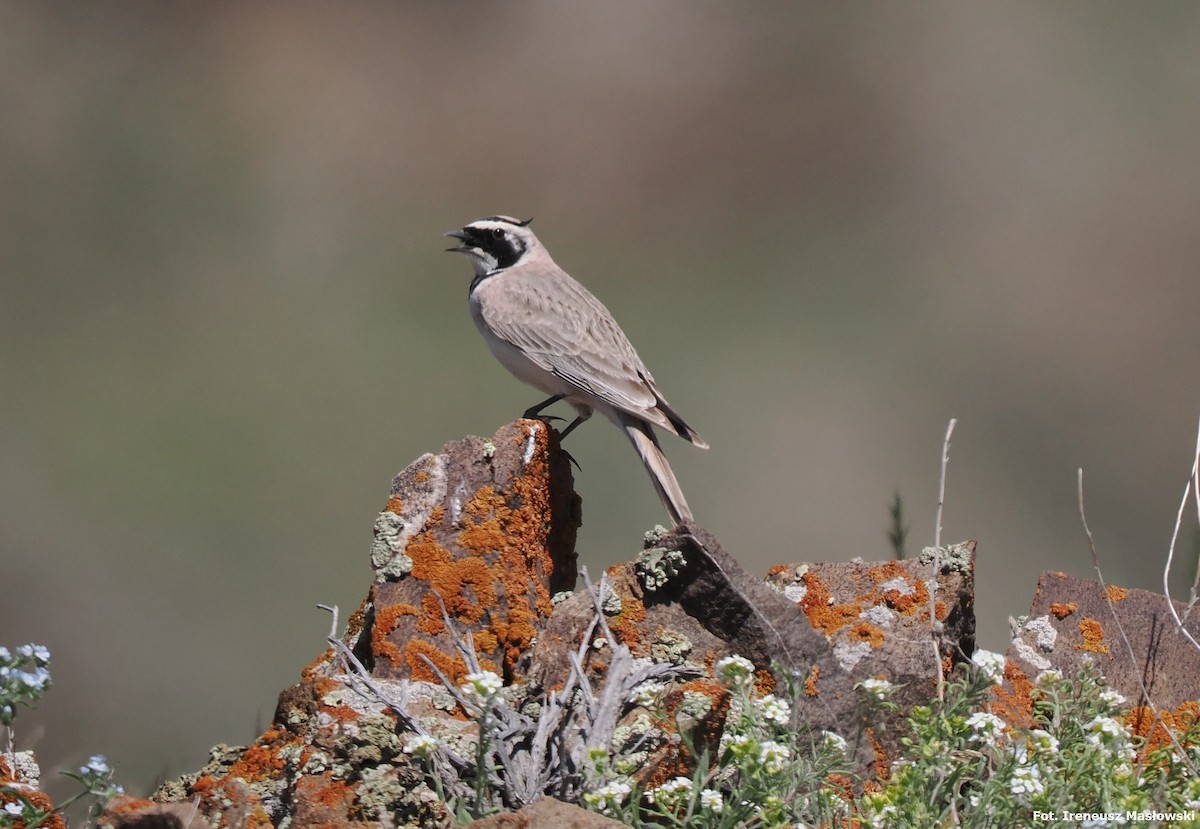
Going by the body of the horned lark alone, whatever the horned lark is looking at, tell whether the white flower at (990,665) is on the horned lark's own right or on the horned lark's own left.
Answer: on the horned lark's own left

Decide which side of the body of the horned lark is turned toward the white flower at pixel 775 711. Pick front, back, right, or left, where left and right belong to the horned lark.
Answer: left

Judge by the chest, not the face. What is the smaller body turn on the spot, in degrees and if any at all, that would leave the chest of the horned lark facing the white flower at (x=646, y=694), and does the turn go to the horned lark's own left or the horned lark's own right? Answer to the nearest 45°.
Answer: approximately 90° to the horned lark's own left

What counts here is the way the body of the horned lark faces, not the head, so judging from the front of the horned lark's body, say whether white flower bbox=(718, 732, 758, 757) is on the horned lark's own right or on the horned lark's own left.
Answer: on the horned lark's own left

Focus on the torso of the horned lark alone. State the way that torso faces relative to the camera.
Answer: to the viewer's left

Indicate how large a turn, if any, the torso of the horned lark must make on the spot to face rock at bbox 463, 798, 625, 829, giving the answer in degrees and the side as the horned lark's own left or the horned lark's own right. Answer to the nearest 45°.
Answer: approximately 90° to the horned lark's own left

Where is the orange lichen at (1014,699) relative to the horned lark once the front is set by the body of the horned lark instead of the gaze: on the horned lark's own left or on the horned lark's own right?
on the horned lark's own left

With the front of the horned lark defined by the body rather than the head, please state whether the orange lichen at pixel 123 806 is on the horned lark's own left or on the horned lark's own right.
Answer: on the horned lark's own left

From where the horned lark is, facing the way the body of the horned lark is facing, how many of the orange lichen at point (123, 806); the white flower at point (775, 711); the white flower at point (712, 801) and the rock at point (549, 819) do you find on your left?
4

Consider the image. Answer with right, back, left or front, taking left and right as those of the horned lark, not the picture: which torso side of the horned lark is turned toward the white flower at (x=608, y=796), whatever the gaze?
left
